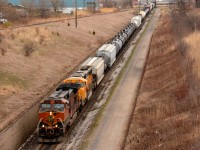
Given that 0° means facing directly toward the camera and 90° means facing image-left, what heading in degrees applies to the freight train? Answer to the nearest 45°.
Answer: approximately 45°
